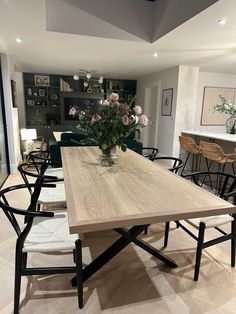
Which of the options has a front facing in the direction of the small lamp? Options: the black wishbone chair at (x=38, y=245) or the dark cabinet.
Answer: the dark cabinet

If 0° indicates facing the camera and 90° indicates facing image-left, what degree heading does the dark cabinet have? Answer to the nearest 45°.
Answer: approximately 0°

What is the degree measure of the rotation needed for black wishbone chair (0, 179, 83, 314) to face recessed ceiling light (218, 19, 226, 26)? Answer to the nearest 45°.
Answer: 0° — it already faces it

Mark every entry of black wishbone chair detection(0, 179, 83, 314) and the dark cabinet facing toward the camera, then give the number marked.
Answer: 1

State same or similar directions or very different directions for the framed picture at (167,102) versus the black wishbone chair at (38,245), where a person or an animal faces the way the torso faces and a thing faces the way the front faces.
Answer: very different directions

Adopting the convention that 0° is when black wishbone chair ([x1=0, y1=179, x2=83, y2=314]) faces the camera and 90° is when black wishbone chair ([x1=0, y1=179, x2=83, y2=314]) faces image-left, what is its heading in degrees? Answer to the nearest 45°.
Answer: approximately 270°

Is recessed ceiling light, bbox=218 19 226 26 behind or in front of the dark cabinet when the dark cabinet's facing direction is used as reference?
in front

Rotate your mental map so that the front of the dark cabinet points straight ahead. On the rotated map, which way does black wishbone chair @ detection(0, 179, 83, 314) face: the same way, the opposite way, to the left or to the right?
to the left

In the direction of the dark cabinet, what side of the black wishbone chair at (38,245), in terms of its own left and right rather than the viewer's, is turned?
left

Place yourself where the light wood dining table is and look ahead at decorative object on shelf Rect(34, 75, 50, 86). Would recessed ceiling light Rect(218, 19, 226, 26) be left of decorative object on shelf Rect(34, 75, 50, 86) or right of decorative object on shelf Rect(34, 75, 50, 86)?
right

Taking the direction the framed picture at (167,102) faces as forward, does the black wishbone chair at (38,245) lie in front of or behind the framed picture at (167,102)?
in front

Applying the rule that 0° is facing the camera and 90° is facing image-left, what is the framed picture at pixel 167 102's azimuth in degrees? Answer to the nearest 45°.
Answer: approximately 45°
